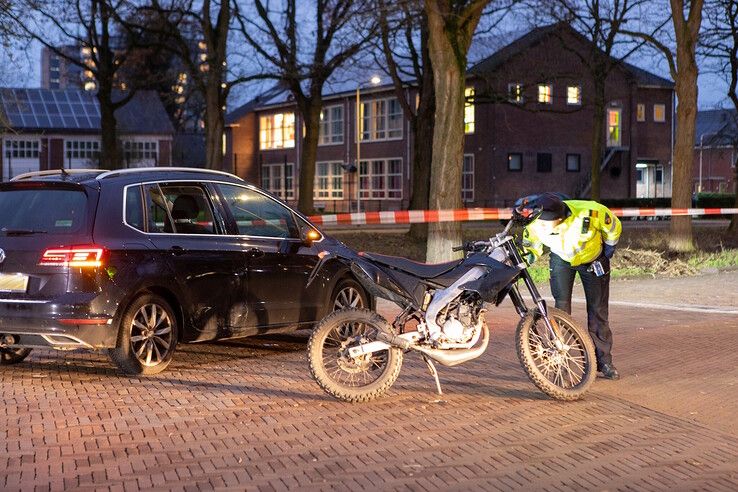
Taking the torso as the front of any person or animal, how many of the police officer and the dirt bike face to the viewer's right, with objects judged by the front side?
1

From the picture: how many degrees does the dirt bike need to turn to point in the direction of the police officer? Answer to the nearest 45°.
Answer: approximately 45° to its left

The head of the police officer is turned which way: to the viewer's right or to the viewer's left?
to the viewer's left

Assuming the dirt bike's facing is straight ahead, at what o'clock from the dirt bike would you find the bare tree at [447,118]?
The bare tree is roughly at 9 o'clock from the dirt bike.

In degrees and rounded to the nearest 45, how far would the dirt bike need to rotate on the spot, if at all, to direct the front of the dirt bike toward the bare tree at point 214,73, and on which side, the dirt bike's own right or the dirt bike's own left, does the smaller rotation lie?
approximately 90° to the dirt bike's own left

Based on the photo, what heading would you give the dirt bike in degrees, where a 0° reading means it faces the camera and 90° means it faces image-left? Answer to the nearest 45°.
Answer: approximately 270°

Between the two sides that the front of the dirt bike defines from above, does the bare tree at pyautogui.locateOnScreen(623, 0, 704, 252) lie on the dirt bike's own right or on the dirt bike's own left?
on the dirt bike's own left

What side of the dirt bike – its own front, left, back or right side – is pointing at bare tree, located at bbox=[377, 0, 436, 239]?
left

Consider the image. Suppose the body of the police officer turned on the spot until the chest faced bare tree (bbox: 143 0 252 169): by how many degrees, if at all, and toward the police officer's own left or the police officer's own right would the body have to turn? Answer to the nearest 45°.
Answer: approximately 90° to the police officer's own right

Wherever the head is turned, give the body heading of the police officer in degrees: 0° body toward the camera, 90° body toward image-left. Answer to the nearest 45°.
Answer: approximately 45°
